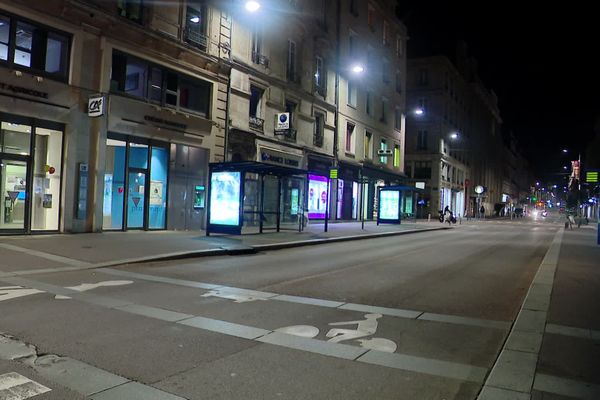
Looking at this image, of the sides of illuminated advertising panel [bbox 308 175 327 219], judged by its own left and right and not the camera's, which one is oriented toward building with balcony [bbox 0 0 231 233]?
right

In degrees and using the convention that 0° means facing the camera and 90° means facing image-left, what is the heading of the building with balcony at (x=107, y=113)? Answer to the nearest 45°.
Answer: approximately 315°

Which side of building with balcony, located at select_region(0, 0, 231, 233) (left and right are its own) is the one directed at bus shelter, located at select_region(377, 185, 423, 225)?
left

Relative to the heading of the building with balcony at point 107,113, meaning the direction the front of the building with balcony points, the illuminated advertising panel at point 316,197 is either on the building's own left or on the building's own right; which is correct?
on the building's own left

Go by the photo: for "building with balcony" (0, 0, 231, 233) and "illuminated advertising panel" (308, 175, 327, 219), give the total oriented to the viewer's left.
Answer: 0
